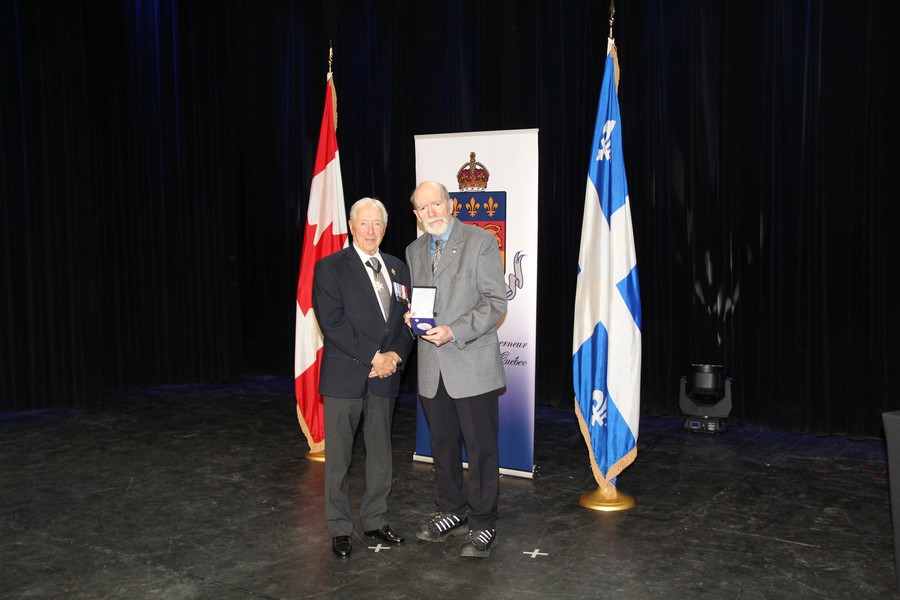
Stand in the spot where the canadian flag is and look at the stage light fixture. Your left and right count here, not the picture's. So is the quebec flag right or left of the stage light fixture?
right

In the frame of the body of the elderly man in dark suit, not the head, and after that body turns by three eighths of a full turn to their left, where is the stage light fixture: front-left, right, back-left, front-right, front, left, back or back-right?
front-right

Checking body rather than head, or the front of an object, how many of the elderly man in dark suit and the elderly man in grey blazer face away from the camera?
0

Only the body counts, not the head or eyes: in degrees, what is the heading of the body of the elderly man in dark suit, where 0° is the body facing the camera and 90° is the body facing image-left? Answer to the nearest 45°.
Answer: approximately 315°

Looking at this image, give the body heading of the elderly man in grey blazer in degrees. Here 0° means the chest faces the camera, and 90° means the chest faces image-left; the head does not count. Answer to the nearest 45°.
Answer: approximately 45°

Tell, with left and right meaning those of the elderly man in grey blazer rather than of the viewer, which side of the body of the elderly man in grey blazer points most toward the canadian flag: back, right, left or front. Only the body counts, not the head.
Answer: right

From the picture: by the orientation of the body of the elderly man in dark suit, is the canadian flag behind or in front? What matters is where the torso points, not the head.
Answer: behind

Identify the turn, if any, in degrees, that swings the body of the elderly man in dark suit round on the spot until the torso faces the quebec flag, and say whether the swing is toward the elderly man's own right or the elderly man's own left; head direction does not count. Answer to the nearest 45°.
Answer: approximately 90° to the elderly man's own left

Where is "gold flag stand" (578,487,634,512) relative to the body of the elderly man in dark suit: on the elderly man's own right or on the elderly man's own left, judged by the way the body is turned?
on the elderly man's own left
